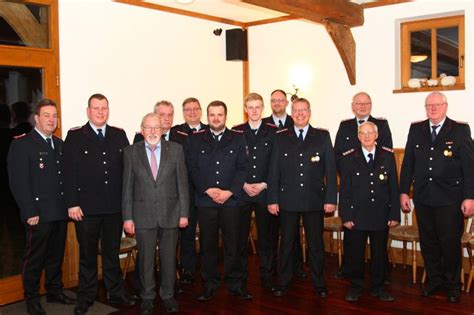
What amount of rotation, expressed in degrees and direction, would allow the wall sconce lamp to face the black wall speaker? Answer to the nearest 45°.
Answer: approximately 45° to its right

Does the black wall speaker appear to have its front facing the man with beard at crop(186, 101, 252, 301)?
yes

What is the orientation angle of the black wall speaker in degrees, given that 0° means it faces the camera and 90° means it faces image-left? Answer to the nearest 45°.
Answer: approximately 0°

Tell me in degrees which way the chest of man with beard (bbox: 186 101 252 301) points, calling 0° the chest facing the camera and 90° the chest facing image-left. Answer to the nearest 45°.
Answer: approximately 0°

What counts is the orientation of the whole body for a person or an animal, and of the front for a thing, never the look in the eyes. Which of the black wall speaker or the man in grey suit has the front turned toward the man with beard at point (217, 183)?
the black wall speaker

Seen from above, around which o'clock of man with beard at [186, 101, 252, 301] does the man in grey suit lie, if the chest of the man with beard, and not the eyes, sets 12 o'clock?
The man in grey suit is roughly at 2 o'clock from the man with beard.

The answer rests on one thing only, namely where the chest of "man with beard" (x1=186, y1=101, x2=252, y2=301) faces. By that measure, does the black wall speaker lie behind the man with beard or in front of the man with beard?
behind

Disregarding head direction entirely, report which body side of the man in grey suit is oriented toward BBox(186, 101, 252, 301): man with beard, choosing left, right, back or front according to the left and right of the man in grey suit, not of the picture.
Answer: left
